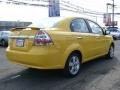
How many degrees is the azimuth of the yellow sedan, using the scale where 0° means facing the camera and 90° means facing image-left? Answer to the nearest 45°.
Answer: approximately 225°

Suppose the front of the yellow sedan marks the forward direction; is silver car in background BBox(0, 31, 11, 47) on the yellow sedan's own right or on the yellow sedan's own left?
on the yellow sedan's own left
